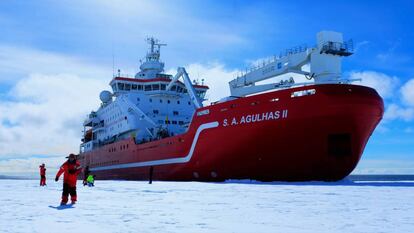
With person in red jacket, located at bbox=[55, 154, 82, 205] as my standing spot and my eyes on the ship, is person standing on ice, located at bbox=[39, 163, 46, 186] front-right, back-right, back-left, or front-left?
front-left

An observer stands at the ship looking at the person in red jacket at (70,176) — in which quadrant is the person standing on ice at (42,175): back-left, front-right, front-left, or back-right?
front-right

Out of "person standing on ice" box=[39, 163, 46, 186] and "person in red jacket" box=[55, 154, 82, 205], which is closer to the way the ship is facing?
the person in red jacket

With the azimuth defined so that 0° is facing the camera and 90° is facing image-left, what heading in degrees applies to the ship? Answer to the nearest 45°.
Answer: approximately 315°

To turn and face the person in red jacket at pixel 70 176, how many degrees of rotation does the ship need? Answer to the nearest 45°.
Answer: approximately 90° to its right
